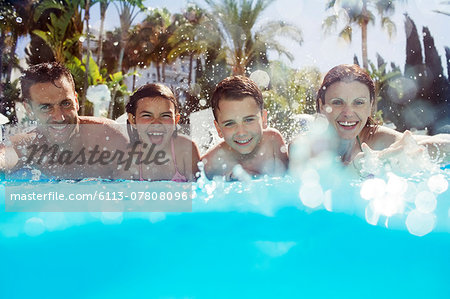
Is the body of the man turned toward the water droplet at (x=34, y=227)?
yes

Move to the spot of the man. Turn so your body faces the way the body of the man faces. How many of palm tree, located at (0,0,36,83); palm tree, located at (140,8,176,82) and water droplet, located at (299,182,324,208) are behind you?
2

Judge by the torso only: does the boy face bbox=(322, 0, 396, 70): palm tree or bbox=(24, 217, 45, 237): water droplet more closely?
the water droplet

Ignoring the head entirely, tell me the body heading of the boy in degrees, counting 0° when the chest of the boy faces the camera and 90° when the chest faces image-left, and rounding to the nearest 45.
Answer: approximately 0°
